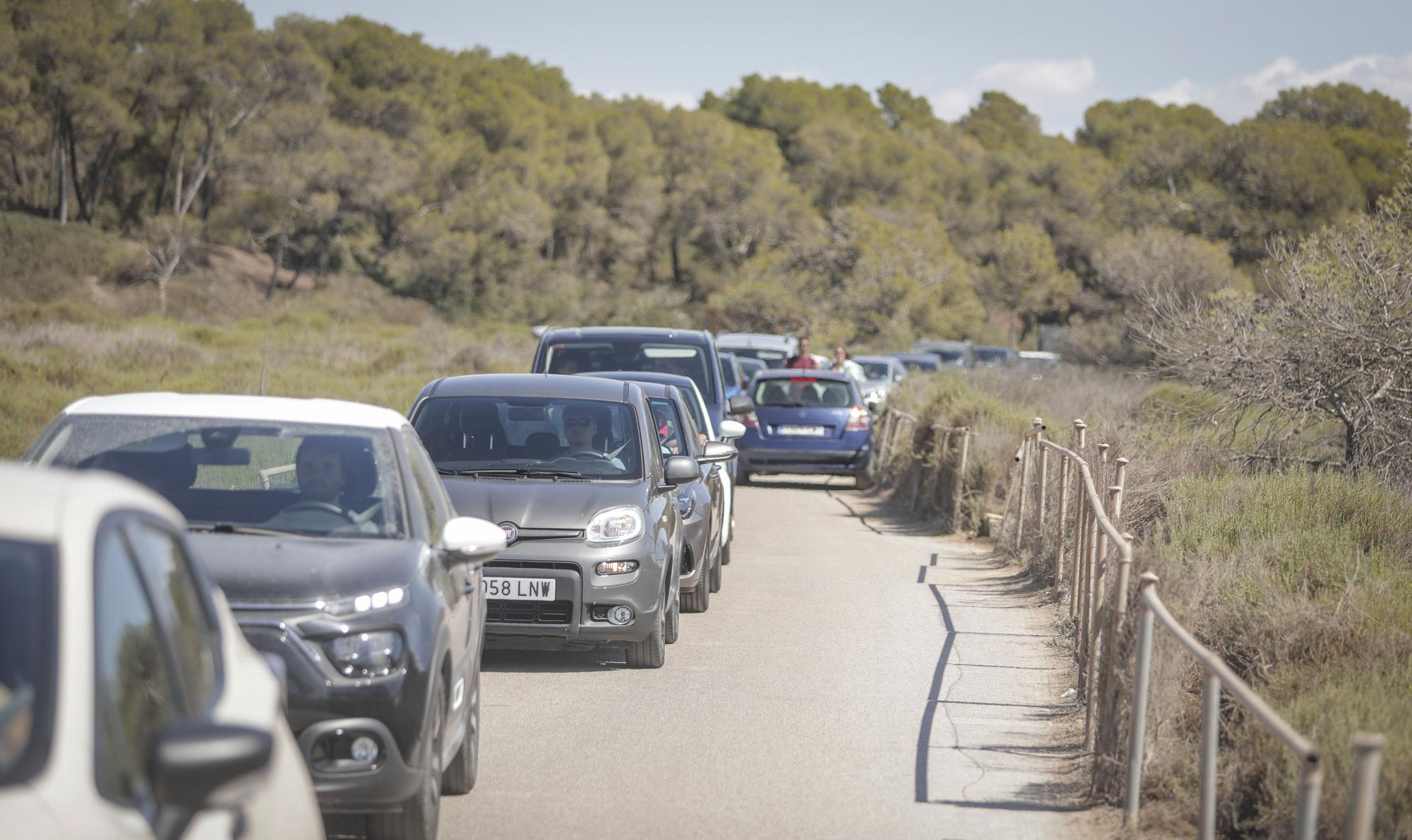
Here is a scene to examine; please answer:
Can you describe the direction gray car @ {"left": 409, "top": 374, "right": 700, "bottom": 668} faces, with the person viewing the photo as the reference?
facing the viewer

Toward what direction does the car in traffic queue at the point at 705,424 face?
toward the camera

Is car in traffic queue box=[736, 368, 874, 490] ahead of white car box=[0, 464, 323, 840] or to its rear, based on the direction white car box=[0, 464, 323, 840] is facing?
to the rear

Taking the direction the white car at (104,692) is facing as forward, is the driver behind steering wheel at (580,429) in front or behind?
behind

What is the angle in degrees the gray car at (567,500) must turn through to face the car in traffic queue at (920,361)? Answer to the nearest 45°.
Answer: approximately 180°

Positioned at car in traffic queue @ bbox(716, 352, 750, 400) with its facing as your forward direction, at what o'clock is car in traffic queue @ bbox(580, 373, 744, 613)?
car in traffic queue @ bbox(580, 373, 744, 613) is roughly at 12 o'clock from car in traffic queue @ bbox(716, 352, 750, 400).

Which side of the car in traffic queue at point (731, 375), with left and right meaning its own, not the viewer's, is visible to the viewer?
front

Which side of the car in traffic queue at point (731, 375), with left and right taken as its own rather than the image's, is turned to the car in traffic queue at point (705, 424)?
front

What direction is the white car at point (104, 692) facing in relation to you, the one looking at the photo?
facing the viewer and to the left of the viewer

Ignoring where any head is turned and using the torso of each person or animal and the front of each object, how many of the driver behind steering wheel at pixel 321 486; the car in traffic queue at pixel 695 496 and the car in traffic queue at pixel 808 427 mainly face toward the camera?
2

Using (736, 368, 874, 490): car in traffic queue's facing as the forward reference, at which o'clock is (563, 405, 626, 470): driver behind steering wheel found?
The driver behind steering wheel is roughly at 6 o'clock from the car in traffic queue.

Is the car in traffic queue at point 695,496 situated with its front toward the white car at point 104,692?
yes
